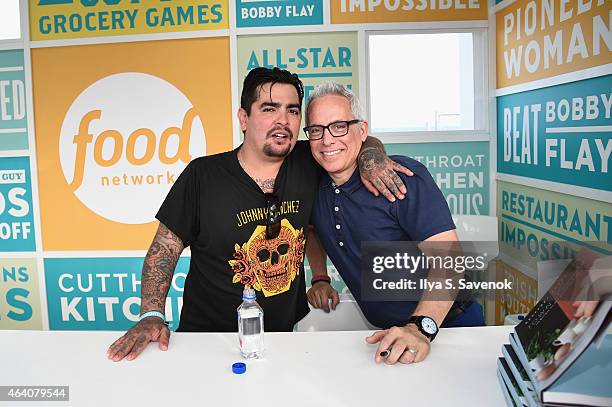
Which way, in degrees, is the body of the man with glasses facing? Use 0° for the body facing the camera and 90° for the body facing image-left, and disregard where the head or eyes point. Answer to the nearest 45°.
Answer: approximately 45°
